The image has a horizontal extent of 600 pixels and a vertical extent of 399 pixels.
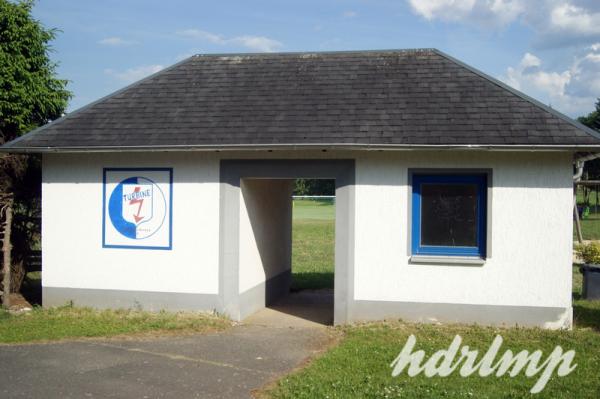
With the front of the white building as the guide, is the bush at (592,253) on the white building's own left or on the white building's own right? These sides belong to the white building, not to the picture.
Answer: on the white building's own left

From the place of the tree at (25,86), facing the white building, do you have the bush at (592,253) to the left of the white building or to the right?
left

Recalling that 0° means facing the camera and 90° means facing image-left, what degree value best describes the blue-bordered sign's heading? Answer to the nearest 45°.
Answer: approximately 0°

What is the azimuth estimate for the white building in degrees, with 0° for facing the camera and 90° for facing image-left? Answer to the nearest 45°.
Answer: approximately 0°

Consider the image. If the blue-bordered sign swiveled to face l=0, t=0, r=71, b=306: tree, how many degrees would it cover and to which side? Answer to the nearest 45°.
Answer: approximately 135° to its right

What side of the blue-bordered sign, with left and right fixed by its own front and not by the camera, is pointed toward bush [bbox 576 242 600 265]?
left

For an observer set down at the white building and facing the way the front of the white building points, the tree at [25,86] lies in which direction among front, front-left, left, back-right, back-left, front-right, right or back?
back-right
